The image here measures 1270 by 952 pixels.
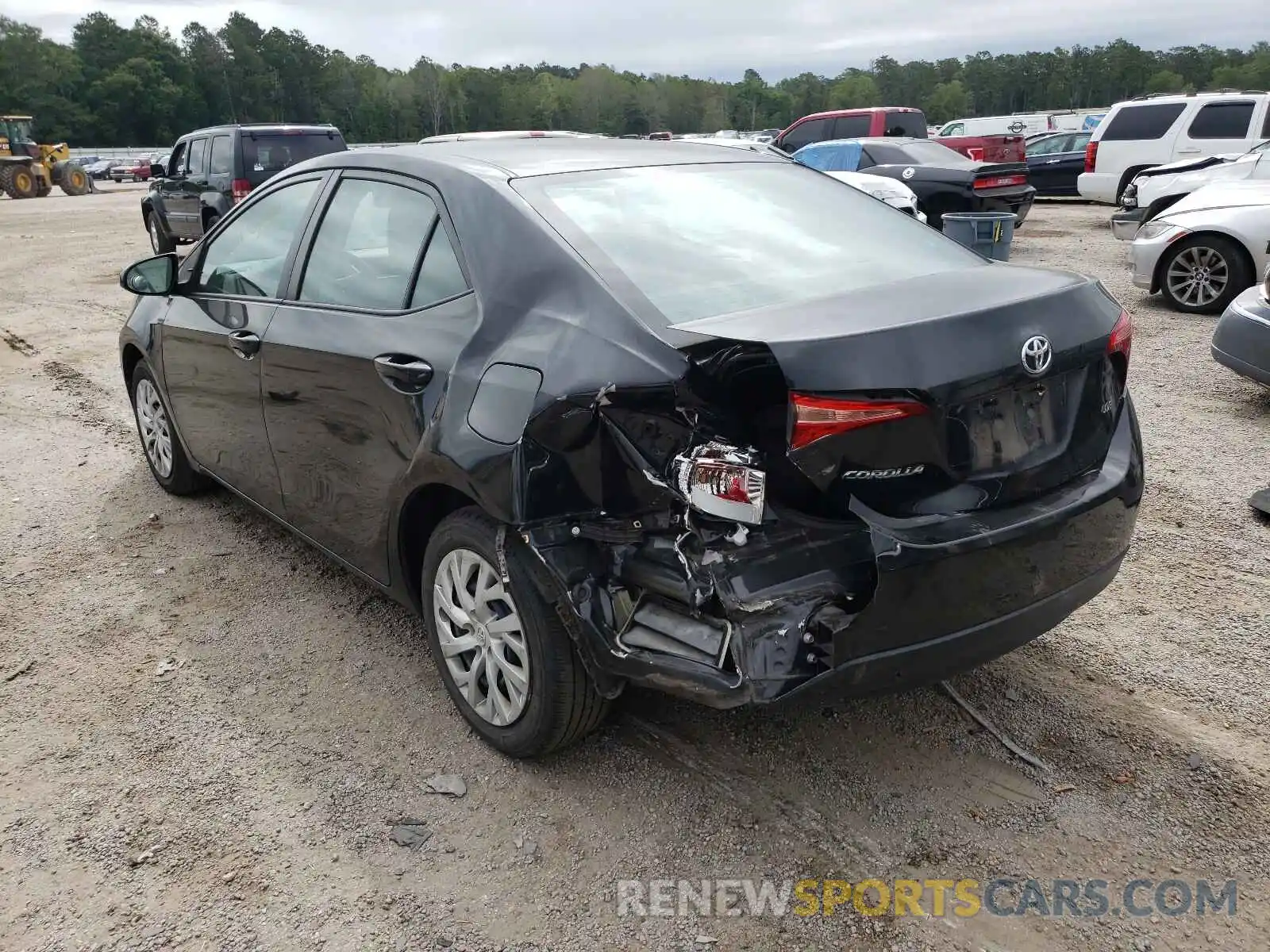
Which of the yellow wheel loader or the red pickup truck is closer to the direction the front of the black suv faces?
the yellow wheel loader

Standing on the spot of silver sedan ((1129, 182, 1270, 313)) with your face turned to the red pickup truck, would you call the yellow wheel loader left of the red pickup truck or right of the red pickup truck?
left

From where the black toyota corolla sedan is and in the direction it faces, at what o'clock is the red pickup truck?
The red pickup truck is roughly at 2 o'clock from the black toyota corolla sedan.

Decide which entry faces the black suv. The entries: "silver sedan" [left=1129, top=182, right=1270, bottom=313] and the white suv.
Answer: the silver sedan

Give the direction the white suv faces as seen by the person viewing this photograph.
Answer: facing to the right of the viewer

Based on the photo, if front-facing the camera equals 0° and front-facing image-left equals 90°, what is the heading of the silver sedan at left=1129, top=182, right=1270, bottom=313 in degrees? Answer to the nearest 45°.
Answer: approximately 90°

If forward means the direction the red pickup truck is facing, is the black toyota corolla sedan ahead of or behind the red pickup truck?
behind

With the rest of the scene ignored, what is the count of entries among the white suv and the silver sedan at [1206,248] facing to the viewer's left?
1

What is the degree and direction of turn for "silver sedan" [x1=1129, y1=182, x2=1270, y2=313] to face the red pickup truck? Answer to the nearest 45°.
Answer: approximately 45° to its right

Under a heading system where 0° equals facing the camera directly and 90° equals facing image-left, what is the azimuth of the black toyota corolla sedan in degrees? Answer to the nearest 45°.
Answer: approximately 135°
